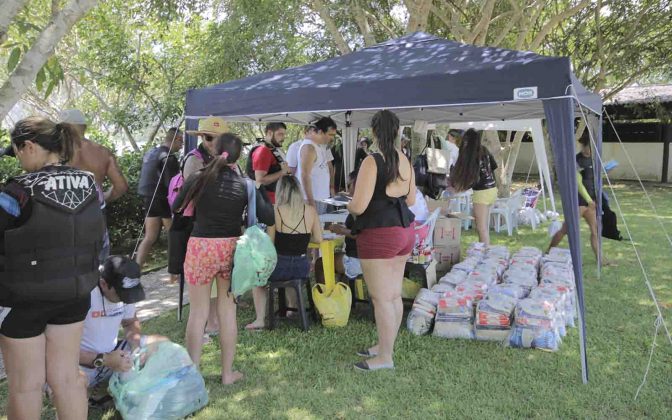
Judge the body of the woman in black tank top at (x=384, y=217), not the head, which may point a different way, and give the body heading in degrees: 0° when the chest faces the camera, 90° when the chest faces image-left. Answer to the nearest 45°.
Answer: approximately 135°

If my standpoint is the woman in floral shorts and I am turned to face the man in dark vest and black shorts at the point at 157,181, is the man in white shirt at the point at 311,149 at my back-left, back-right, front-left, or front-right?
front-right

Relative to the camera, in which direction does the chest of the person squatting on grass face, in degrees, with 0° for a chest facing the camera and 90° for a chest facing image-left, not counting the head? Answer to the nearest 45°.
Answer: approximately 315°

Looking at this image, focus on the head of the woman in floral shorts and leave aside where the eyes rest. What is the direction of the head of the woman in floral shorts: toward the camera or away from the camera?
away from the camera

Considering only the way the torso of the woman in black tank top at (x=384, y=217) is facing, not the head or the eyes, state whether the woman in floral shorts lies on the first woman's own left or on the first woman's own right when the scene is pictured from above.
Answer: on the first woman's own left

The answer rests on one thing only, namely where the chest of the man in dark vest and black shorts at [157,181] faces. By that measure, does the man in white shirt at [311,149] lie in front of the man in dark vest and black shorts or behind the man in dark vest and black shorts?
in front

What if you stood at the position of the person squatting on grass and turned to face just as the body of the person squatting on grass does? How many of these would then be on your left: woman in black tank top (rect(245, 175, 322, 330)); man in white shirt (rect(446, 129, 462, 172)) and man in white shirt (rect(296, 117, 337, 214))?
3

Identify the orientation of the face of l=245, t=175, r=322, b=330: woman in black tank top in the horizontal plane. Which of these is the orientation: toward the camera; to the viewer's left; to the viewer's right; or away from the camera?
away from the camera

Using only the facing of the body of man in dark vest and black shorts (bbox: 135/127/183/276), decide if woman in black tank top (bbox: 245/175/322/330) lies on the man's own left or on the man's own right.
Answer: on the man's own right

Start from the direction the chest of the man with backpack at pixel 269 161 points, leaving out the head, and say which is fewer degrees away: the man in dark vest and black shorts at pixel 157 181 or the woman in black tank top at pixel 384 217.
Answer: the woman in black tank top

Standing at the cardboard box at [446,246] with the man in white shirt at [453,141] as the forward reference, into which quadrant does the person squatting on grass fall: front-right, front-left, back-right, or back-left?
back-left

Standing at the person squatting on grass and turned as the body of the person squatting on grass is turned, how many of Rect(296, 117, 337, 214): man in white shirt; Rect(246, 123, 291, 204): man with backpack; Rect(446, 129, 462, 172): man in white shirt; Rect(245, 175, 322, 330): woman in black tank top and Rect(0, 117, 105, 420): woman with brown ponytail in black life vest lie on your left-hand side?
4
